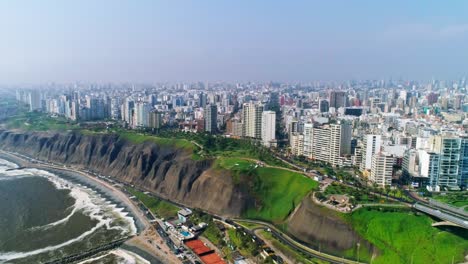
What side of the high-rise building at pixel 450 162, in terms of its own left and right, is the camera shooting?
front

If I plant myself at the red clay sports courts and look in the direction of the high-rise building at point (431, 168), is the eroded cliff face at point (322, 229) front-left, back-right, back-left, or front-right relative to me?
front-right

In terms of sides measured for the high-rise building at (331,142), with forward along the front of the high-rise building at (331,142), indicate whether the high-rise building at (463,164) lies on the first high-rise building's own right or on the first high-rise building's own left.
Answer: on the first high-rise building's own left

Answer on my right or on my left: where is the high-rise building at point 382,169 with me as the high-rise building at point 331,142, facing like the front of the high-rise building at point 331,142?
on my left

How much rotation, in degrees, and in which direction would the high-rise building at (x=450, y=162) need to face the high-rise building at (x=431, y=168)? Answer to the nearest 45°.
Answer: approximately 45° to its right

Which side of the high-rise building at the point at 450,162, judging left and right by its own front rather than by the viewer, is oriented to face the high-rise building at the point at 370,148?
right

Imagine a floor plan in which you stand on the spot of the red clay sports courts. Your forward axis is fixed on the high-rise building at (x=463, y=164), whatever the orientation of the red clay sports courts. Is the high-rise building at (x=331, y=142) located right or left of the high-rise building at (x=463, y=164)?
left

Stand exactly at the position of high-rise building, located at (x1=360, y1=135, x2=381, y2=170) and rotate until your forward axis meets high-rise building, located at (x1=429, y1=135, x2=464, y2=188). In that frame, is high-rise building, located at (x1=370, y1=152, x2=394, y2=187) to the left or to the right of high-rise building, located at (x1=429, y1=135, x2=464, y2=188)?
right

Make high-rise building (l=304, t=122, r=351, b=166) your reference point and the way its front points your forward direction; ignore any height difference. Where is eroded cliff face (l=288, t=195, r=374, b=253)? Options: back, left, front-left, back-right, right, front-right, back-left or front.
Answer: front-left

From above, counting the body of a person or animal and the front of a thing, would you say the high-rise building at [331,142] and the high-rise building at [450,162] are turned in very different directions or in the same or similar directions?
same or similar directions

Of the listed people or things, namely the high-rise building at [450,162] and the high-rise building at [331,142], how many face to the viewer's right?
0

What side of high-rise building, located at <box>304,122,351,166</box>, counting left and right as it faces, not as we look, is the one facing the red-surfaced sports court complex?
front

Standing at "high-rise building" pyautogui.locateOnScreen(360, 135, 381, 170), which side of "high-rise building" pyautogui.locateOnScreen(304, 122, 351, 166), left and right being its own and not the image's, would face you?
left
